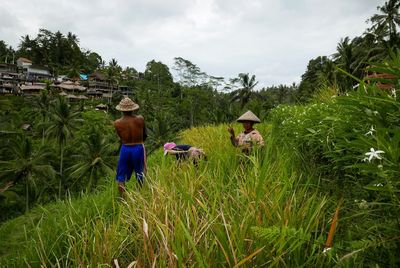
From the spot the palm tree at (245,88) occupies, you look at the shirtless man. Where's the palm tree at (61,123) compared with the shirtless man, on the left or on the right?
right

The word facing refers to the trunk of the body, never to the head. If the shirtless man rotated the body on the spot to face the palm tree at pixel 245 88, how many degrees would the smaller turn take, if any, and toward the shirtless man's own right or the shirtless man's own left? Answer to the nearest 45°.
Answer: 0° — they already face it

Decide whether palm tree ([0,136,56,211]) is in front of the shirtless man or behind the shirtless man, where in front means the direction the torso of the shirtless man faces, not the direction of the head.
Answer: in front

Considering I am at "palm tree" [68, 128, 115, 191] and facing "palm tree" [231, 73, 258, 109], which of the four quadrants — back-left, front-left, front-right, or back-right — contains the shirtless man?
back-right

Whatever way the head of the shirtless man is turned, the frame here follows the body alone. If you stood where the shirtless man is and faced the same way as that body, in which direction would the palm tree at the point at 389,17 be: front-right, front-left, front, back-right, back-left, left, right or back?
front-right

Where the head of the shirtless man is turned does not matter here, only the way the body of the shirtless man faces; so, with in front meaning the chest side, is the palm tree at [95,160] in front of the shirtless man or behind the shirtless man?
in front

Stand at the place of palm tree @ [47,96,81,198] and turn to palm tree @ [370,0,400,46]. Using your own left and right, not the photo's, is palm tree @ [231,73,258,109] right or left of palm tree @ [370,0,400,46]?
left

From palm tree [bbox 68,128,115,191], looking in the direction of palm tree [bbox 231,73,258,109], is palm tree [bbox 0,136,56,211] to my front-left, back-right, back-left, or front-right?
back-left

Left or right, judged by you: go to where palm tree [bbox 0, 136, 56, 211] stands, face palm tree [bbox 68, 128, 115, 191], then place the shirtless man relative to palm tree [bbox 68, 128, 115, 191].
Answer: right

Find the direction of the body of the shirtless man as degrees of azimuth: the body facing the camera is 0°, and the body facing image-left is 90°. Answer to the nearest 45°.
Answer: approximately 180°

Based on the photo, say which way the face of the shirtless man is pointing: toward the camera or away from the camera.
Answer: away from the camera

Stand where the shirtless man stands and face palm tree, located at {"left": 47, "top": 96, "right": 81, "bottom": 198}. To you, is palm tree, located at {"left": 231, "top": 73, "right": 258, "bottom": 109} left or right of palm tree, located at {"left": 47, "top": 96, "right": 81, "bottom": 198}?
right
